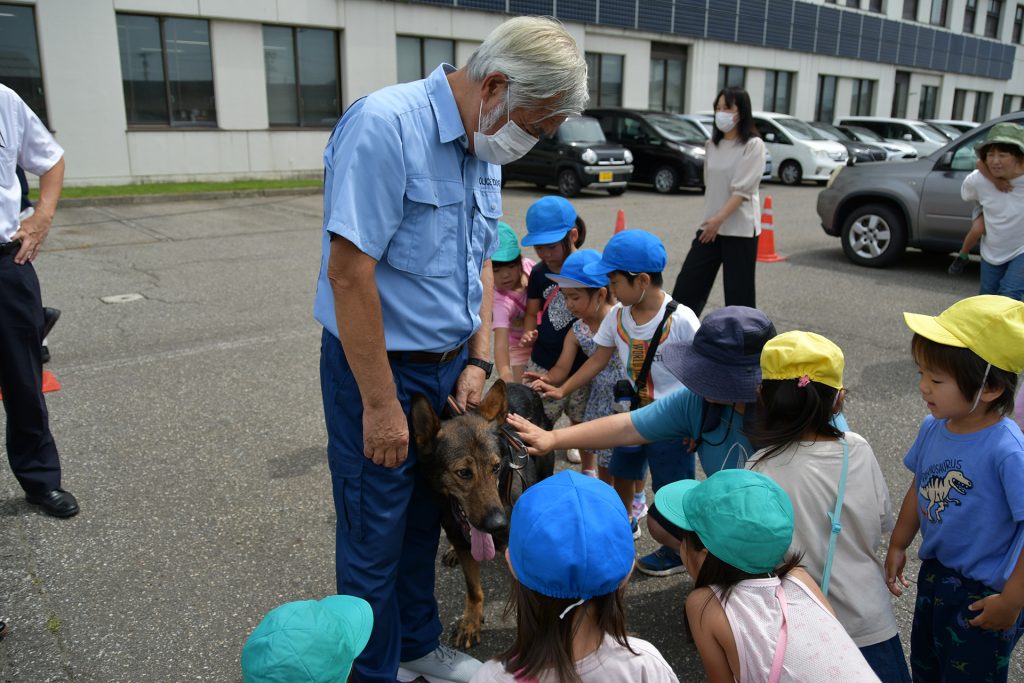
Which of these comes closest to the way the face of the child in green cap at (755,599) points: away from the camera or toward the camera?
away from the camera

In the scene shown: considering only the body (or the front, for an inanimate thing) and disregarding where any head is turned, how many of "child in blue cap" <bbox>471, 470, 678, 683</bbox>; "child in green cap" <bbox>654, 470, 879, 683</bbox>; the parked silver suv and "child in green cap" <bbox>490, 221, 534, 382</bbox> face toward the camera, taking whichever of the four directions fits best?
1

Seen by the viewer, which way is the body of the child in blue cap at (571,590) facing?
away from the camera

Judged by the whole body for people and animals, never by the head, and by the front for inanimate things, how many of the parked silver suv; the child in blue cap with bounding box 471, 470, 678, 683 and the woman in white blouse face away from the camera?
1

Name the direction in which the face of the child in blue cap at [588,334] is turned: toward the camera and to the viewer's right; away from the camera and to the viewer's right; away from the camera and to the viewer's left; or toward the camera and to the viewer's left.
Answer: toward the camera and to the viewer's left

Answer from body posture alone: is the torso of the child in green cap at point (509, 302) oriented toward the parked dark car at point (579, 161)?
no

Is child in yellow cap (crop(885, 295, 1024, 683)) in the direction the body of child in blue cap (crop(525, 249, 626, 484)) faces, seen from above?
no

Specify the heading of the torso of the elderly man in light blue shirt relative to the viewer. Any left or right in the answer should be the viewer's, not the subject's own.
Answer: facing the viewer and to the right of the viewer

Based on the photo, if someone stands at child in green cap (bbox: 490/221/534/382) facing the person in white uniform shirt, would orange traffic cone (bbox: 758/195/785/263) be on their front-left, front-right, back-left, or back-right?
back-right

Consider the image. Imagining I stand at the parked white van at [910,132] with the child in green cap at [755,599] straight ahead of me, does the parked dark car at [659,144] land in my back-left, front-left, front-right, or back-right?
front-right

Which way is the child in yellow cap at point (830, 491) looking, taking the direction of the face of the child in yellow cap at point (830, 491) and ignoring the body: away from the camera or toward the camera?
away from the camera

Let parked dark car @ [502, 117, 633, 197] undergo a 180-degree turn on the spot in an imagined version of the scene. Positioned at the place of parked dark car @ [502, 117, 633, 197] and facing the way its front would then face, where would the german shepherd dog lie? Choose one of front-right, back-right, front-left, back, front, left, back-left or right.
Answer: back-left

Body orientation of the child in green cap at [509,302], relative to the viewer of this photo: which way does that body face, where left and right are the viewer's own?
facing the viewer

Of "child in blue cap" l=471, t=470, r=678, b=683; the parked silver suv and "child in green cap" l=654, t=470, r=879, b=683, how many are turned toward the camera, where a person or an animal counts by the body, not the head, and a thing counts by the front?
0

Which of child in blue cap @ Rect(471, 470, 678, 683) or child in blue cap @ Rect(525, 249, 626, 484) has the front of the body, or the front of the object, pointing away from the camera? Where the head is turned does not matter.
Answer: child in blue cap @ Rect(471, 470, 678, 683)

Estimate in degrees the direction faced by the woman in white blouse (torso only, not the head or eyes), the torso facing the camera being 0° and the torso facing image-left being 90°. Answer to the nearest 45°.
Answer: approximately 45°

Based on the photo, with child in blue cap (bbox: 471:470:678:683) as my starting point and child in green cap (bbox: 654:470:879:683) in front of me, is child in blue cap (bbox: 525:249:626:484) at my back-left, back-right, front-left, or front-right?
front-left

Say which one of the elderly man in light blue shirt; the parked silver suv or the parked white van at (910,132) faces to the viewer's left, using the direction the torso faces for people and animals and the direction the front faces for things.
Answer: the parked silver suv

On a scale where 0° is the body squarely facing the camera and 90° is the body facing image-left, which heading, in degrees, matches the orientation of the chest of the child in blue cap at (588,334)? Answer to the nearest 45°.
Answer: approximately 45°

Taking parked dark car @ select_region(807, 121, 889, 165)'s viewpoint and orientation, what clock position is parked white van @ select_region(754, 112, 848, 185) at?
The parked white van is roughly at 3 o'clock from the parked dark car.

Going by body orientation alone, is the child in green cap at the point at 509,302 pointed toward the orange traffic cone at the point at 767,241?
no
